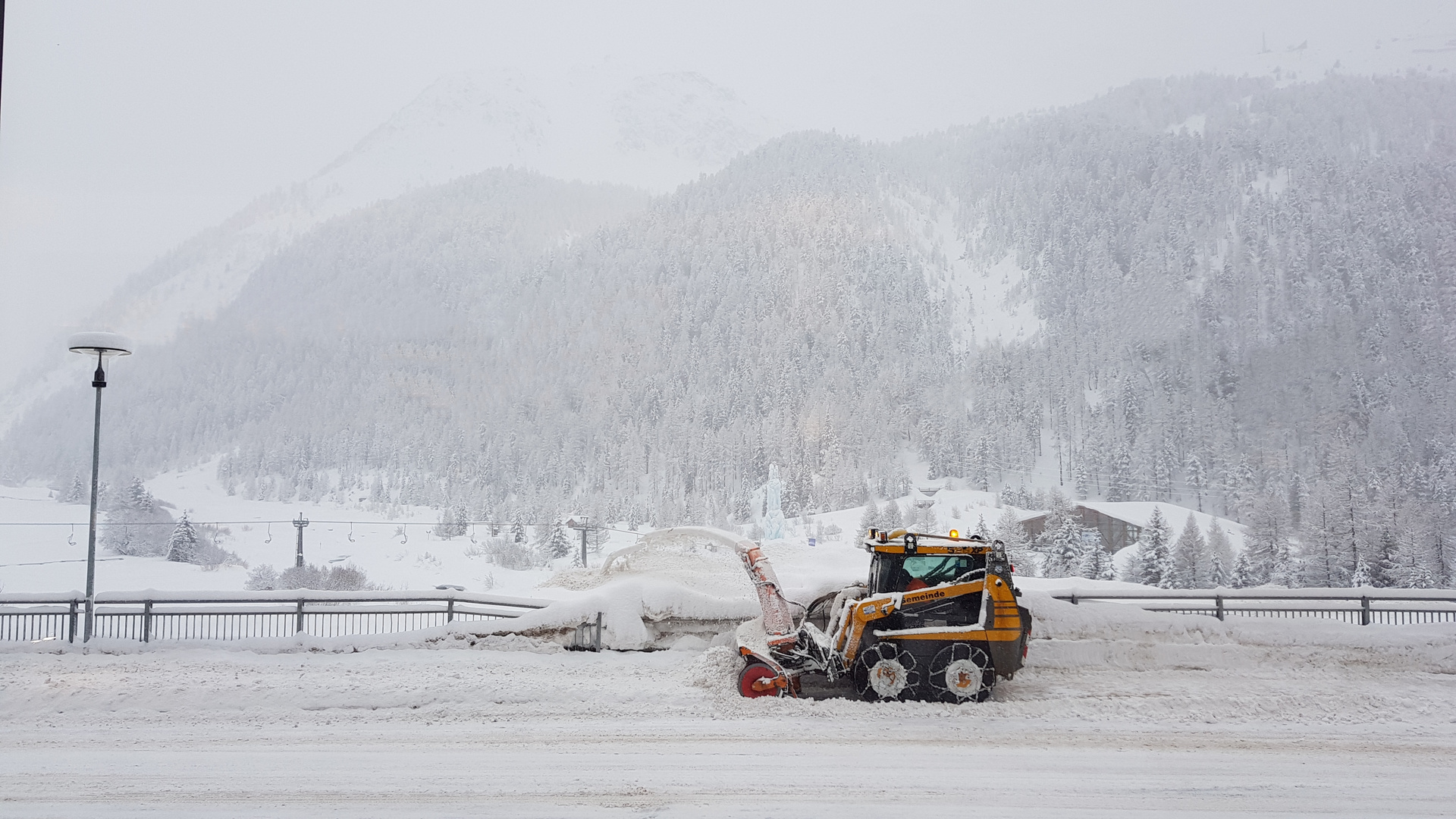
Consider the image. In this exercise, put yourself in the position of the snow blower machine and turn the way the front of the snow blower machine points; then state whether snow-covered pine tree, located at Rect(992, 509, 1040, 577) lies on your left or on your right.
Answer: on your right

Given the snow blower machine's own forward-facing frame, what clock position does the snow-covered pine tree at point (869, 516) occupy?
The snow-covered pine tree is roughly at 3 o'clock from the snow blower machine.

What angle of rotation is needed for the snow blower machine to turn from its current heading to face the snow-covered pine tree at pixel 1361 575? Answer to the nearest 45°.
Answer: approximately 135° to its right

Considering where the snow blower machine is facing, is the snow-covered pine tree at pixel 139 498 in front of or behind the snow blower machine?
in front

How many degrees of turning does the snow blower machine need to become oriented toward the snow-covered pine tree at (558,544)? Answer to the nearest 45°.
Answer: approximately 45° to its right

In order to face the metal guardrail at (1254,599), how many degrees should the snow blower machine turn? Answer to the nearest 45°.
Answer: approximately 135° to its right

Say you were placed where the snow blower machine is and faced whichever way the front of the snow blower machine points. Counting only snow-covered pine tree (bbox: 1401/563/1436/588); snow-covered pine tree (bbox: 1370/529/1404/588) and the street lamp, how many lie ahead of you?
1

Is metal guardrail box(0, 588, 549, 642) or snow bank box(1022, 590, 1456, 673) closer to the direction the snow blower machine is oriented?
the metal guardrail

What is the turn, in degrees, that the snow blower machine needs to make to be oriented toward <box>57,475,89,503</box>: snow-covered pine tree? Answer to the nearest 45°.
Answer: approximately 45° to its right

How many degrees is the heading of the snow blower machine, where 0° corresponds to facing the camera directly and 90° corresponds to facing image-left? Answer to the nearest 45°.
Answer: approximately 90°
